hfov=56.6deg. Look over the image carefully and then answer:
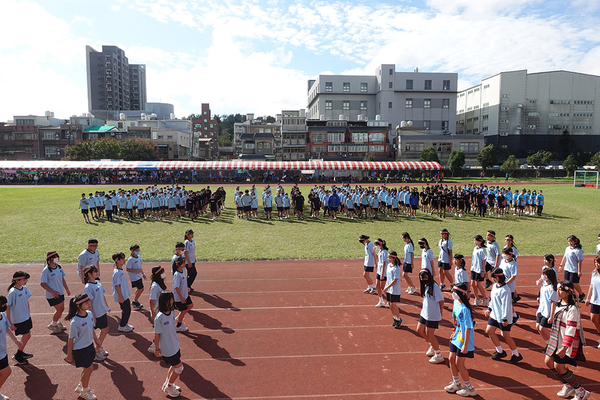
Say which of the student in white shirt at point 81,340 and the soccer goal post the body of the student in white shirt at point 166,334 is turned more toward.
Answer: the soccer goal post

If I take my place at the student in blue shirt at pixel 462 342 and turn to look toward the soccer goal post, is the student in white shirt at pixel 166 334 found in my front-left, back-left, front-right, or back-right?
back-left

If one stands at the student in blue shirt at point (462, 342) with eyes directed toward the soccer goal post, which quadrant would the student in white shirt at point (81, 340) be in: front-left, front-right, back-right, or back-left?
back-left
